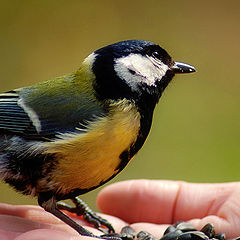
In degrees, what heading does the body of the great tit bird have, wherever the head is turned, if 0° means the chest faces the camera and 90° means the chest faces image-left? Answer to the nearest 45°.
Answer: approximately 270°
